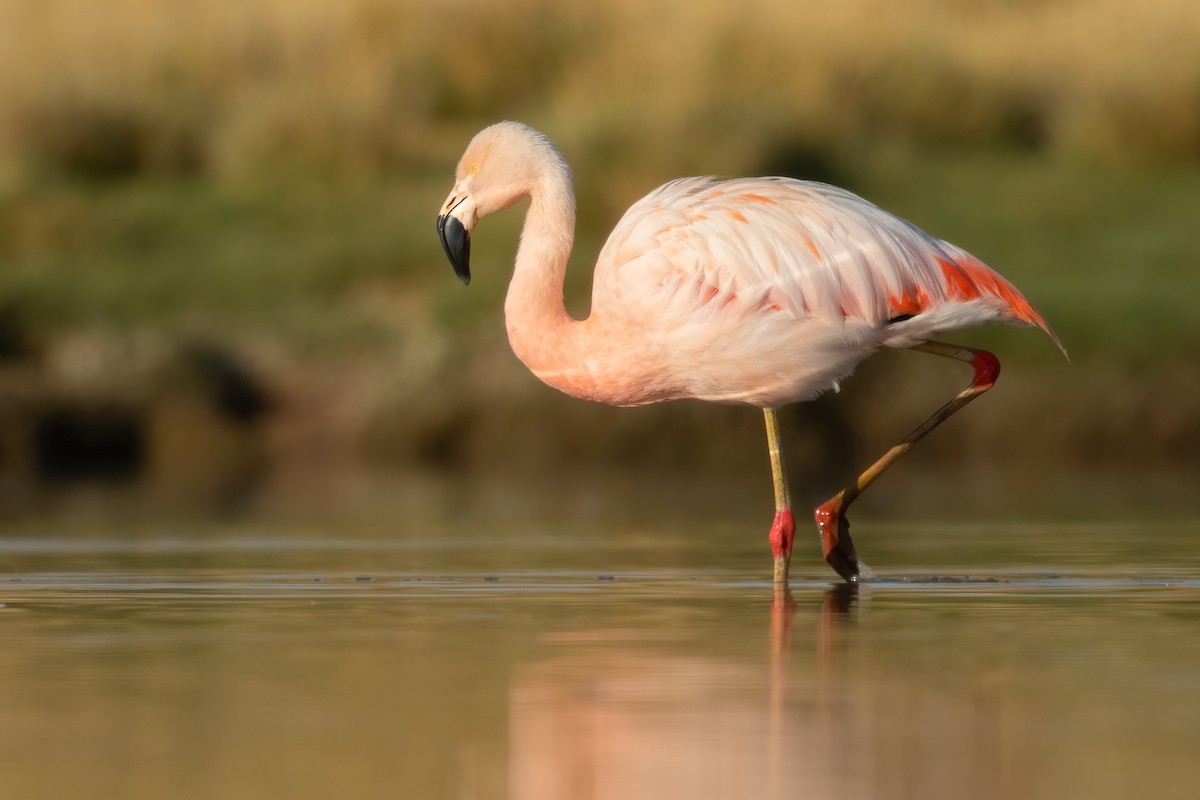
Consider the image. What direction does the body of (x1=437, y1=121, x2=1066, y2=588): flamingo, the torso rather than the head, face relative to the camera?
to the viewer's left
